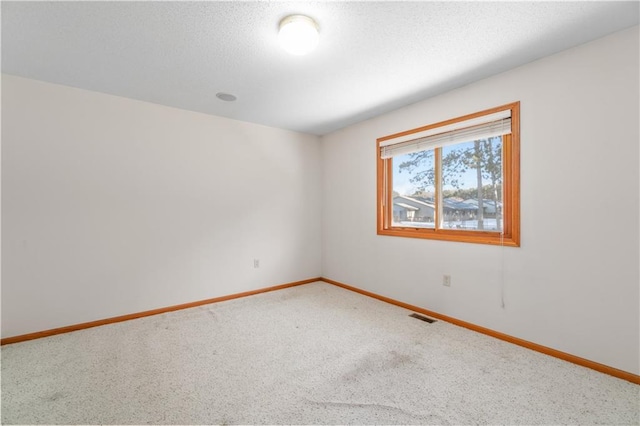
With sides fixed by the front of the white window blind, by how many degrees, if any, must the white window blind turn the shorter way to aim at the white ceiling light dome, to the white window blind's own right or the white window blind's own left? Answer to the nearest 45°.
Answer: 0° — it already faces it

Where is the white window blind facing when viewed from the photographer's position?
facing the viewer and to the left of the viewer
